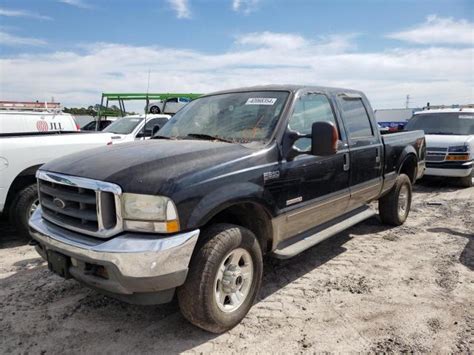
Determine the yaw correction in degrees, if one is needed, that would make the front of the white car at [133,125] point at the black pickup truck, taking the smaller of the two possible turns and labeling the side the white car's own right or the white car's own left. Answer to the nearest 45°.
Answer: approximately 45° to the white car's own left

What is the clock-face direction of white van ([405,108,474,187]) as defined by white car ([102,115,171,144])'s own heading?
The white van is roughly at 8 o'clock from the white car.

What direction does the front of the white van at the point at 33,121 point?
to the viewer's left

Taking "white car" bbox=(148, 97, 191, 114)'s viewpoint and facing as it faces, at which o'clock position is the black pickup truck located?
The black pickup truck is roughly at 9 o'clock from the white car.

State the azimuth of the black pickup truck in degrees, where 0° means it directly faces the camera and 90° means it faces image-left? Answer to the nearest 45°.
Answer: approximately 45°

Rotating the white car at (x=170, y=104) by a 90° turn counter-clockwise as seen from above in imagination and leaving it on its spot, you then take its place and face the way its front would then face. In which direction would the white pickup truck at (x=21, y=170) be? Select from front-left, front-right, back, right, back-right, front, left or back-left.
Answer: front

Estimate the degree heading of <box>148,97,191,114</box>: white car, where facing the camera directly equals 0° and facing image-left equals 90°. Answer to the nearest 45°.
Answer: approximately 90°

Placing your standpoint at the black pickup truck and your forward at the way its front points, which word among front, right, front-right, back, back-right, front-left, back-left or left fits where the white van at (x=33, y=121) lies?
right

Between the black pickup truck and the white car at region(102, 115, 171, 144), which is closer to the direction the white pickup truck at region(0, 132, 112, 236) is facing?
the black pickup truck

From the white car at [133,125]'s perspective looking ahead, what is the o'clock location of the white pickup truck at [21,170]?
The white pickup truck is roughly at 11 o'clock from the white car.
